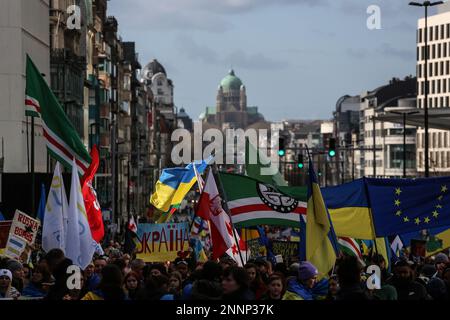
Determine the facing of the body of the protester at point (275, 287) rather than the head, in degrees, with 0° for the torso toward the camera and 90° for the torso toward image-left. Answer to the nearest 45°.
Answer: approximately 0°

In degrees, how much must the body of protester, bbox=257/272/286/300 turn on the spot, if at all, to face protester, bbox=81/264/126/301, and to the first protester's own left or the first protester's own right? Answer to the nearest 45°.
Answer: approximately 45° to the first protester's own right
